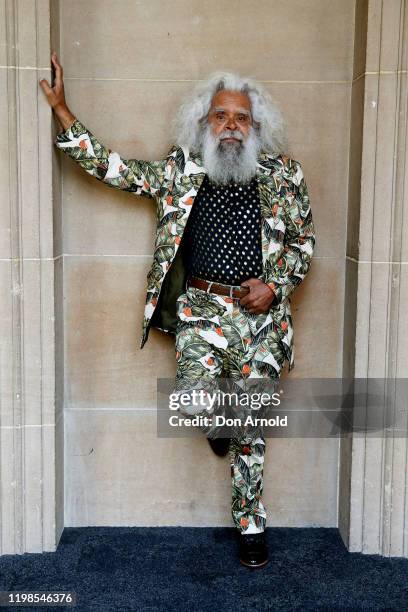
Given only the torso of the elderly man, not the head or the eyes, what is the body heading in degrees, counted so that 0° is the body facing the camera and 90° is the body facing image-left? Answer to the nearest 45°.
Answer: approximately 0°

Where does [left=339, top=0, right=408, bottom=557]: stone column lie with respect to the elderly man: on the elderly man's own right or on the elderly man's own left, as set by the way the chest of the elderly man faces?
on the elderly man's own left
